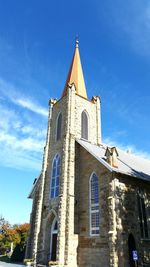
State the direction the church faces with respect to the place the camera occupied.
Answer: facing the viewer and to the left of the viewer
